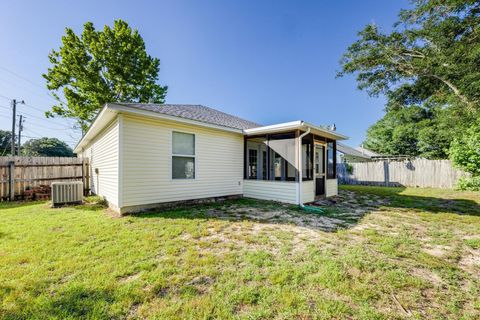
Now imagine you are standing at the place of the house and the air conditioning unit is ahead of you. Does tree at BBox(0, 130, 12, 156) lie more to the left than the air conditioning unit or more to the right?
right

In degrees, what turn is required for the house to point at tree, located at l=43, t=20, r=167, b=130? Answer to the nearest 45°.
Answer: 0° — it already faces it

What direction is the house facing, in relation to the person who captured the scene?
facing away from the viewer and to the left of the viewer

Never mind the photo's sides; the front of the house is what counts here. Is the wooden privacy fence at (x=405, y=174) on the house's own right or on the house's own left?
on the house's own right
